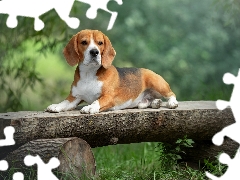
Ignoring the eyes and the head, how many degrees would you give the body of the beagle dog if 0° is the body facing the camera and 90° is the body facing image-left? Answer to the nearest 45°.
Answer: approximately 45°
